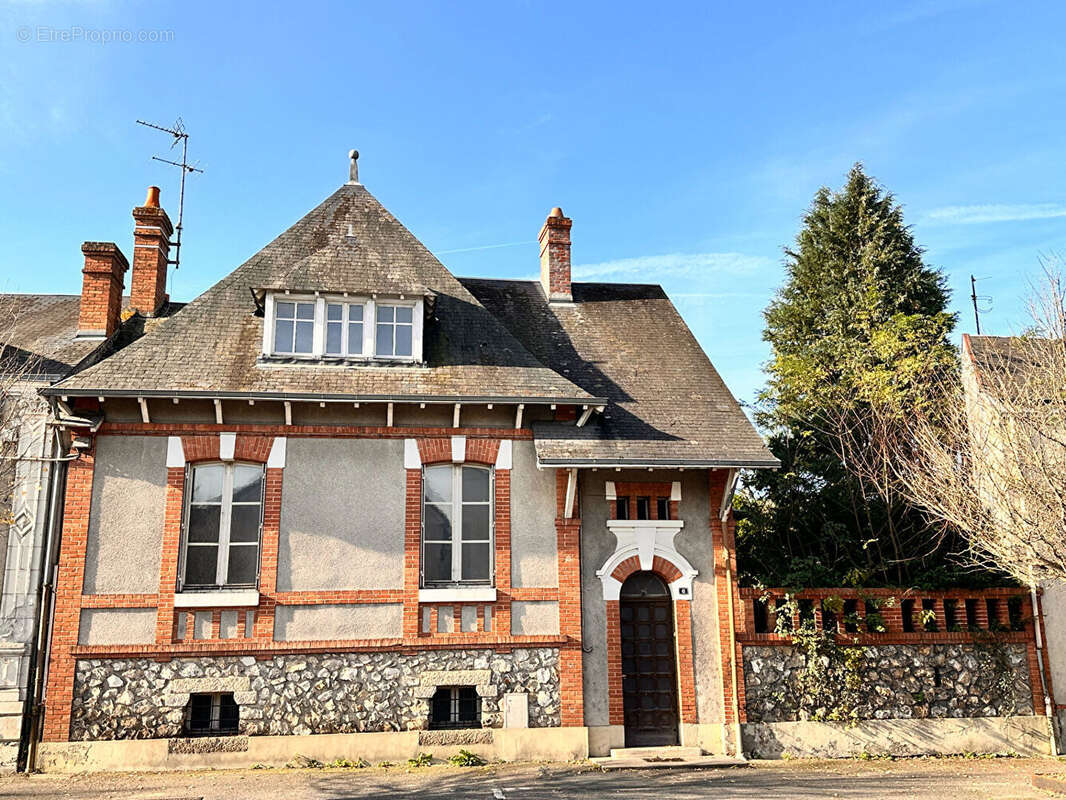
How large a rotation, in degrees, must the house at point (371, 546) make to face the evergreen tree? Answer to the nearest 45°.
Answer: approximately 90° to its left

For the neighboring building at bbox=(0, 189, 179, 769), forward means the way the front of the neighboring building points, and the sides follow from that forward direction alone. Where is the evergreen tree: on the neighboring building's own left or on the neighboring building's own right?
on the neighboring building's own left

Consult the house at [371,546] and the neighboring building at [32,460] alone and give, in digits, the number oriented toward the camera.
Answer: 2

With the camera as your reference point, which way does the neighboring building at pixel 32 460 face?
facing the viewer

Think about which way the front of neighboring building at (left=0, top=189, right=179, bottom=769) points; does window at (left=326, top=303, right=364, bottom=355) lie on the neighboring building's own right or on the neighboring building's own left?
on the neighboring building's own left

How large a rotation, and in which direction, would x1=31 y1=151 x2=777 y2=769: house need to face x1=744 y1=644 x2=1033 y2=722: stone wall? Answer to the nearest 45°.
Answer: approximately 90° to its left

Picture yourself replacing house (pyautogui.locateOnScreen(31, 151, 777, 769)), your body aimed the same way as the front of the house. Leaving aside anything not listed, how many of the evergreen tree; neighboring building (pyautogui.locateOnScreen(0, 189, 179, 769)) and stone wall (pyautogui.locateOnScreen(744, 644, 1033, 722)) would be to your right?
1

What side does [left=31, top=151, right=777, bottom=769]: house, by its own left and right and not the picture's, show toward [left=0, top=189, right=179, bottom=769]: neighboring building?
right

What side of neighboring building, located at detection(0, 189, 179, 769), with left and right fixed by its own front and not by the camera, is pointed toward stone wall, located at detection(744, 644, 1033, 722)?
left
